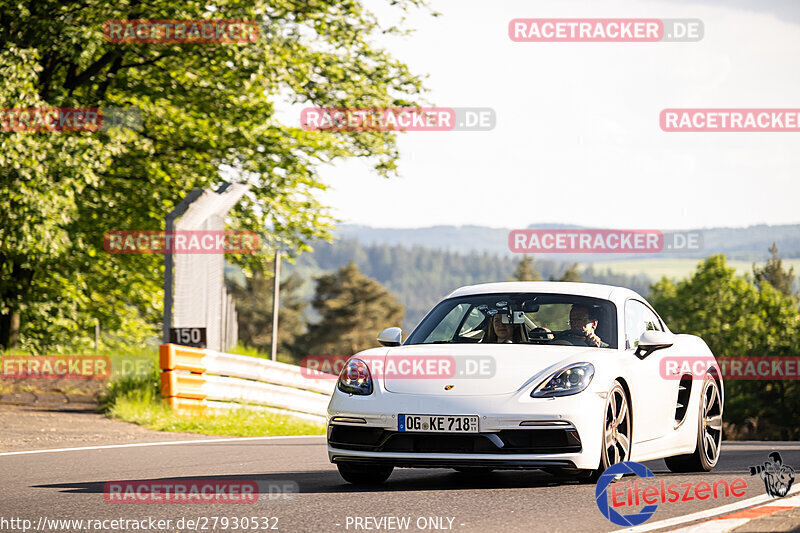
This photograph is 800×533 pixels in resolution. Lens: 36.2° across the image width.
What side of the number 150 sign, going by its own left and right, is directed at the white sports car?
front

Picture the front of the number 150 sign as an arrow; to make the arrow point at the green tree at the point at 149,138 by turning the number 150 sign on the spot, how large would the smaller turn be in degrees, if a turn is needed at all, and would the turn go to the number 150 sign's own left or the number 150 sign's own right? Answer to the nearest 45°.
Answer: approximately 180°

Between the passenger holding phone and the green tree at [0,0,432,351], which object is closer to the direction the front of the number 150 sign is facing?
the passenger holding phone

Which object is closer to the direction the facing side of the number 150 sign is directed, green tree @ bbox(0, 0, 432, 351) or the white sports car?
the white sports car

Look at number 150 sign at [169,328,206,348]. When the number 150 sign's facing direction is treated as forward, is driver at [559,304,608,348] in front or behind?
in front

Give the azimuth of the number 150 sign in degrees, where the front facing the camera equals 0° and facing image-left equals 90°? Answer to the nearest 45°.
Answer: approximately 0°
